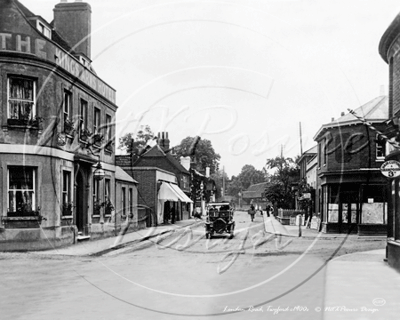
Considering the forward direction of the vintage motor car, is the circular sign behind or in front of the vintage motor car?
in front

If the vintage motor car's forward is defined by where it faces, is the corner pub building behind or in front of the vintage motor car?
in front

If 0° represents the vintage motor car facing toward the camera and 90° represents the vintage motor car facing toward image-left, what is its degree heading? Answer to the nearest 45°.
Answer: approximately 0°
